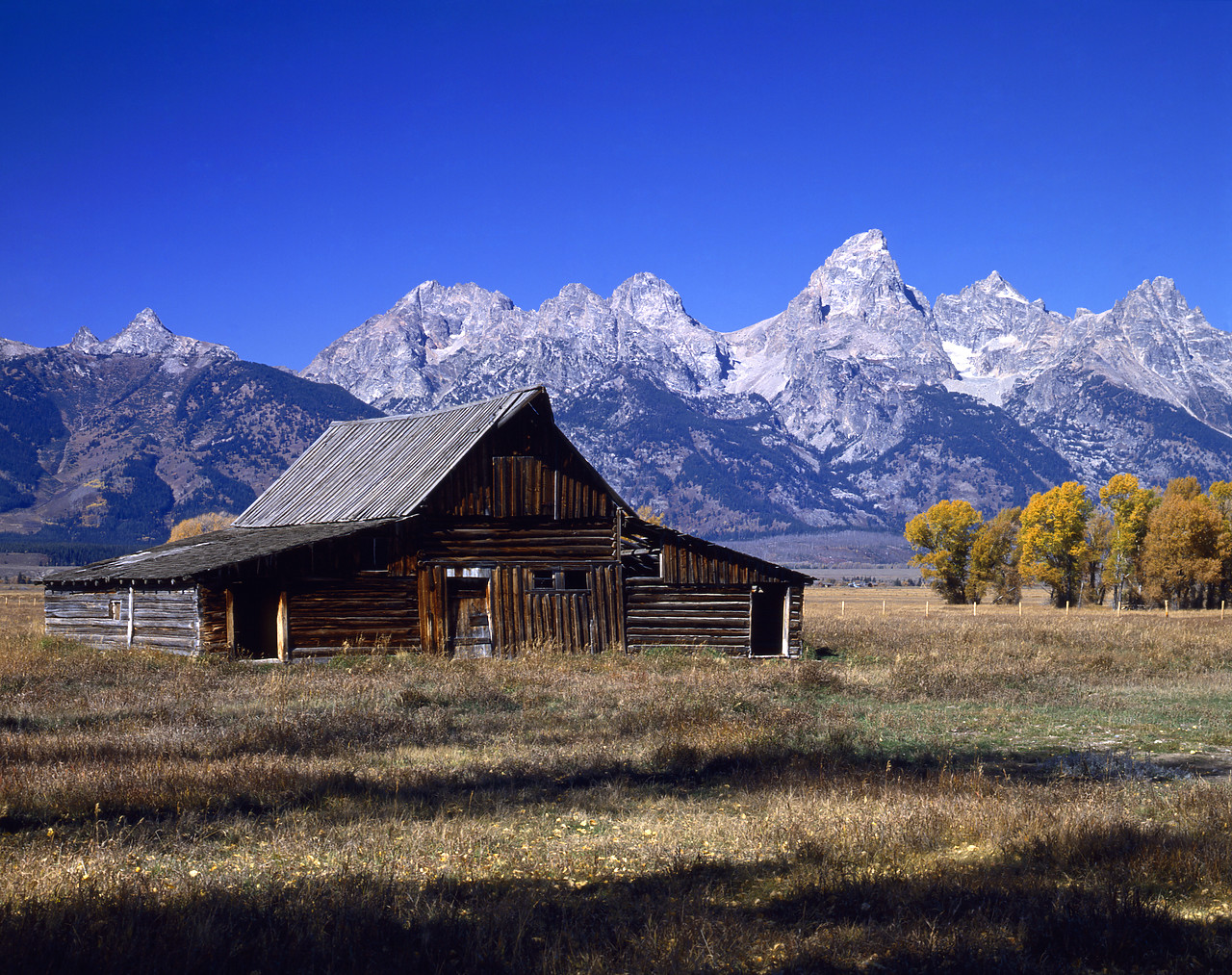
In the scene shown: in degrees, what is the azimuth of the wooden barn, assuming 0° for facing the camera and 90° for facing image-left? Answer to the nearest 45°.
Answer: approximately 315°
